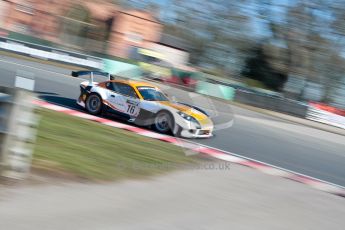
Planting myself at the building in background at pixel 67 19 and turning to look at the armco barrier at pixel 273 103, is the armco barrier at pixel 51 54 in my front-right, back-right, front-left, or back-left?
front-right

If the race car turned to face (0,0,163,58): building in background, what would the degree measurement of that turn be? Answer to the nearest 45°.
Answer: approximately 135° to its left

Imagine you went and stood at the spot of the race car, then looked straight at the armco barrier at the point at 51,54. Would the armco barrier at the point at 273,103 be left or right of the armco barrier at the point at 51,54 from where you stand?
right

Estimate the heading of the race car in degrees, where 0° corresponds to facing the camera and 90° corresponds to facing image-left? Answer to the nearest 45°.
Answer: approximately 315°

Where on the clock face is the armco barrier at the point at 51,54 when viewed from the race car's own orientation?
The armco barrier is roughly at 7 o'clock from the race car.

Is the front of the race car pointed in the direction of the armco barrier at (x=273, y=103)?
no
